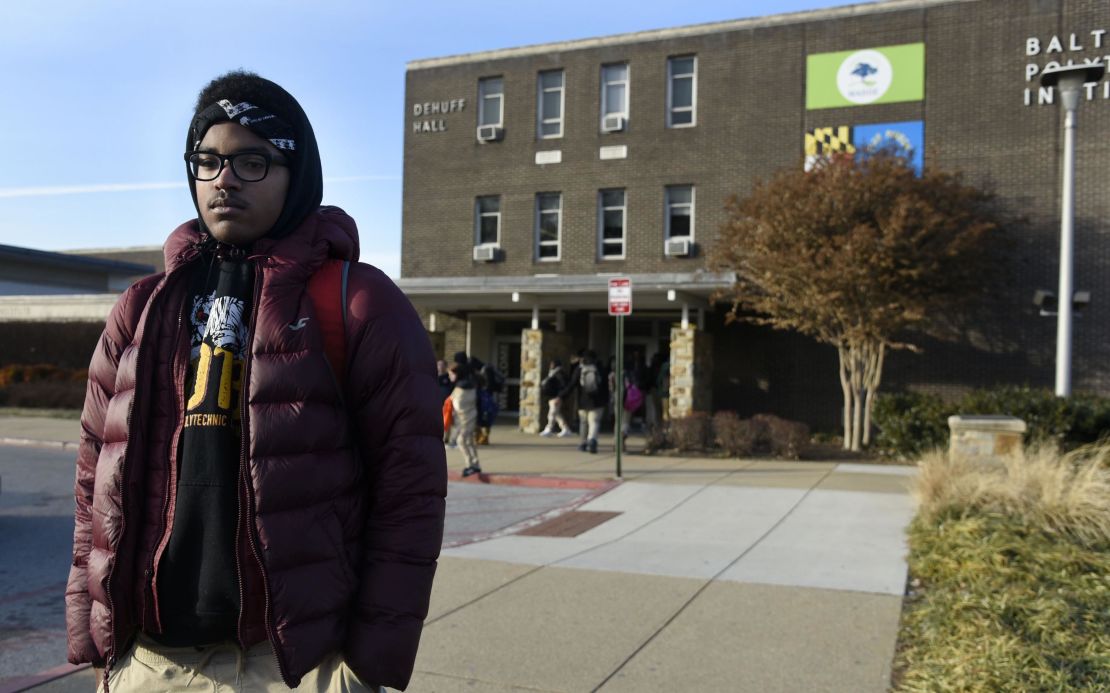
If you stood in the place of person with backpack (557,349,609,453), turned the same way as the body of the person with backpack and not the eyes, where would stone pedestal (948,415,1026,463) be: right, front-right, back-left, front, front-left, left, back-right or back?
back-right

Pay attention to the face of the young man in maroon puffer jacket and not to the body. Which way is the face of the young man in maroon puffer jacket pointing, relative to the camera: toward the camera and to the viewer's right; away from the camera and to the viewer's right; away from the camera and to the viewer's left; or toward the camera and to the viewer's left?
toward the camera and to the viewer's left

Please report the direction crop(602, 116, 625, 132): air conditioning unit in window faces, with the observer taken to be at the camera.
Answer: facing the viewer

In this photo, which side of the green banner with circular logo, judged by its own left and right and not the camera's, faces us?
front

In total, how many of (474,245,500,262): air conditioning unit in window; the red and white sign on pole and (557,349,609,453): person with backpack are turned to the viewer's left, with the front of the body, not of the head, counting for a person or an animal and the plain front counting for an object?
0

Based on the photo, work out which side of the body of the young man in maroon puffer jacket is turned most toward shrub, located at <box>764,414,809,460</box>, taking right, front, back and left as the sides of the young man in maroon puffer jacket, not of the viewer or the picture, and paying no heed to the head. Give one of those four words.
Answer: back

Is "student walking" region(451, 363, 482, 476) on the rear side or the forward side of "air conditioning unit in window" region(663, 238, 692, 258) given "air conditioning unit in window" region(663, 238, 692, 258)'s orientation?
on the forward side

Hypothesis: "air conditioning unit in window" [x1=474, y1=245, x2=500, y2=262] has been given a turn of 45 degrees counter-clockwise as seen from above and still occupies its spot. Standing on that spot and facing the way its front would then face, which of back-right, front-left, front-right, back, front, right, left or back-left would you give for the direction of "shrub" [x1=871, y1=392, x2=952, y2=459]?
front

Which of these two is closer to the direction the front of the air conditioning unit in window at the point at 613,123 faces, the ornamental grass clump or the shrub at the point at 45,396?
the ornamental grass clump

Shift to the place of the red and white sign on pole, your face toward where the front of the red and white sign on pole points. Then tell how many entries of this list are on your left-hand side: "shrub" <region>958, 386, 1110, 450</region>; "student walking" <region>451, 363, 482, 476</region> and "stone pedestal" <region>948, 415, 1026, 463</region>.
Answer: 2

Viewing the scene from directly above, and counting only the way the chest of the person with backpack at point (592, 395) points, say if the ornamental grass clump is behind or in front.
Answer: behind

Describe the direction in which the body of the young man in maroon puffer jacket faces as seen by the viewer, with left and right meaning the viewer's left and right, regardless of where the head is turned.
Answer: facing the viewer and to the left of the viewer

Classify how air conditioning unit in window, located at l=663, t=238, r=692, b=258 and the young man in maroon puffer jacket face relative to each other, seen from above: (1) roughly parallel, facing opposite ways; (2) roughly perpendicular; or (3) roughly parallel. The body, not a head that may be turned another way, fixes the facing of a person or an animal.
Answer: roughly parallel

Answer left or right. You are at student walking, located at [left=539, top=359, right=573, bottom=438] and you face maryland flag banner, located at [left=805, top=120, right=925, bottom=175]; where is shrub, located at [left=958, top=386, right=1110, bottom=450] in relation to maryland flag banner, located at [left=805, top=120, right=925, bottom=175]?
right

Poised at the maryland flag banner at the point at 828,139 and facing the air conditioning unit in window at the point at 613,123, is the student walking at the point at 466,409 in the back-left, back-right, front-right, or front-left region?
front-left

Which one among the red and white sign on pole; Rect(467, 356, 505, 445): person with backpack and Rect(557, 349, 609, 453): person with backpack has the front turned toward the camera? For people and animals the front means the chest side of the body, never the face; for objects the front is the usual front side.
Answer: the red and white sign on pole

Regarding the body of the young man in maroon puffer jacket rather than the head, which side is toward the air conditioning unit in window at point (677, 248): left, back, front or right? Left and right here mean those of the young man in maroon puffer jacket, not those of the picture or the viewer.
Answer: back
